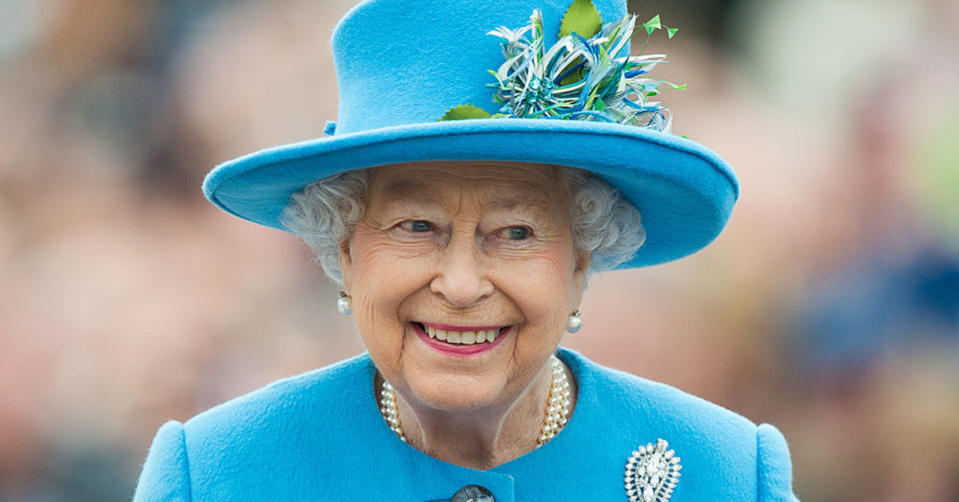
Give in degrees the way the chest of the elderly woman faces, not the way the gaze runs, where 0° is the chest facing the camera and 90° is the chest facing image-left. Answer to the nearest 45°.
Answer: approximately 0°
